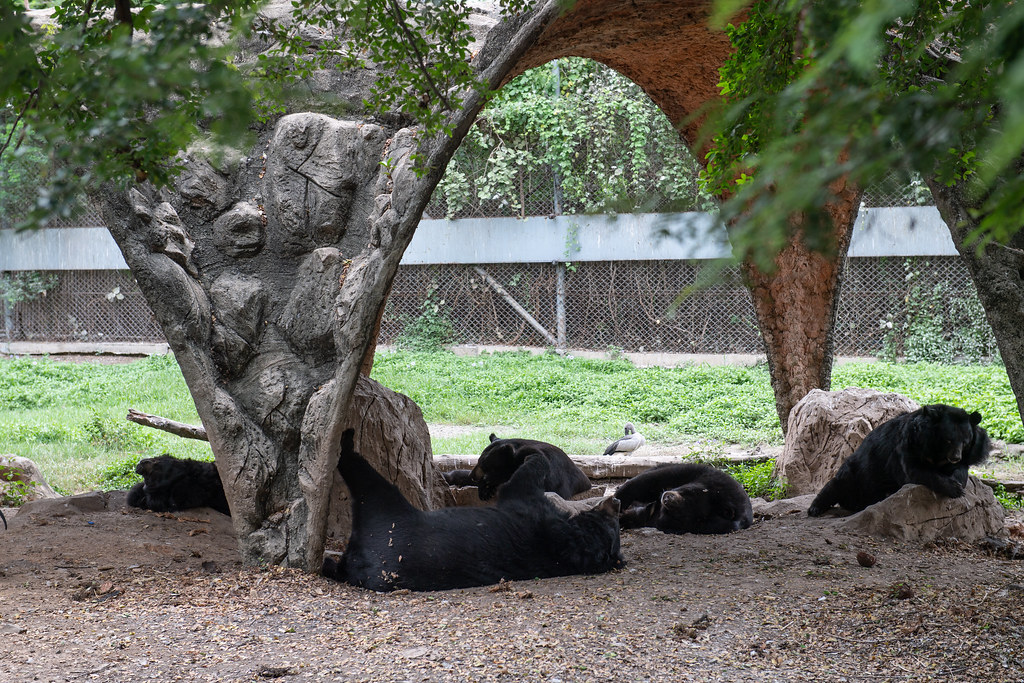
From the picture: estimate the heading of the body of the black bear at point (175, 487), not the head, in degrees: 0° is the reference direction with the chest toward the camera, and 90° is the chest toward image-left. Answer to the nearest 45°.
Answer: approximately 90°

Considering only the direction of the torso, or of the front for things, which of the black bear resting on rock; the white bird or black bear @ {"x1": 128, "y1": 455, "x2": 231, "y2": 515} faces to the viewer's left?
the black bear

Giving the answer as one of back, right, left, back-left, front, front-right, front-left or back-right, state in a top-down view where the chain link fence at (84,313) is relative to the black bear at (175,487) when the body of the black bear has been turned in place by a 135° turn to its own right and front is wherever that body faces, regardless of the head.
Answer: front-left

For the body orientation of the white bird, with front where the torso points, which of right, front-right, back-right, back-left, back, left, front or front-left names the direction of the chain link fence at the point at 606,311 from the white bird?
left

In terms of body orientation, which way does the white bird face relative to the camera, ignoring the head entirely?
to the viewer's right

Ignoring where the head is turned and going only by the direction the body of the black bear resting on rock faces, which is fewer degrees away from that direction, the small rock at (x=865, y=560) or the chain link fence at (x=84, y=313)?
the small rock

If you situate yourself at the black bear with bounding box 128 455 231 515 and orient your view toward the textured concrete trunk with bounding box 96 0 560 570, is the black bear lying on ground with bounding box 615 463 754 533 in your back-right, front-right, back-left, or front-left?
front-left

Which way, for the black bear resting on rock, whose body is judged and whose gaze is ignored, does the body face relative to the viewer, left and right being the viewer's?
facing the viewer and to the right of the viewer

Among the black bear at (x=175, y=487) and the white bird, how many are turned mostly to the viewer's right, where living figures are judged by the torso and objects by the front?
1

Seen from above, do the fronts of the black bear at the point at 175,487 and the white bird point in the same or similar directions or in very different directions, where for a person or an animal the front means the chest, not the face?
very different directions

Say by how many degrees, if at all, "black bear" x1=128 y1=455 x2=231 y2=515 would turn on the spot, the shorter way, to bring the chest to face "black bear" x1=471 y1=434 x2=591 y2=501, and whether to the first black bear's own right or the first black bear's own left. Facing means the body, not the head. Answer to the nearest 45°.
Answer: approximately 180°
